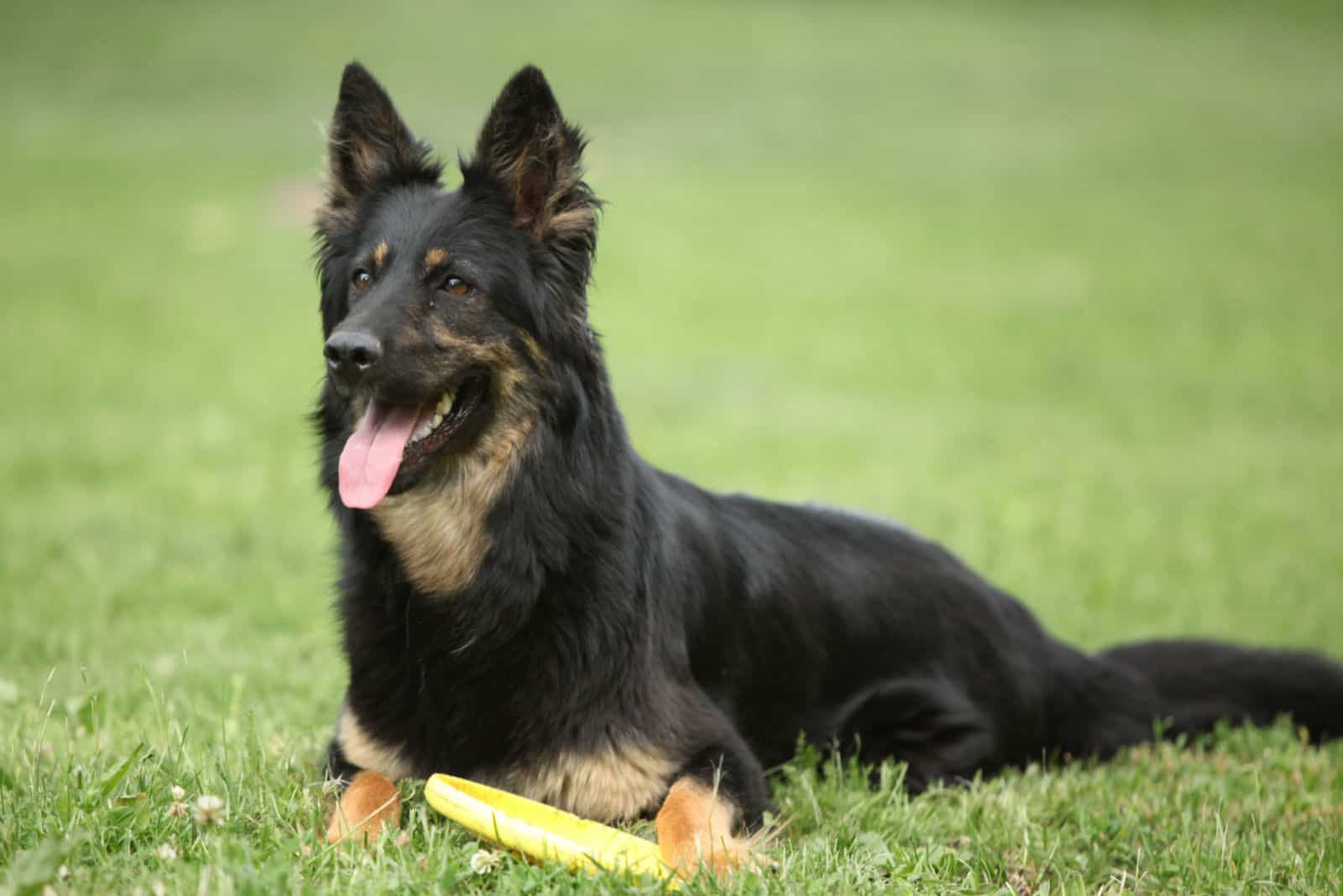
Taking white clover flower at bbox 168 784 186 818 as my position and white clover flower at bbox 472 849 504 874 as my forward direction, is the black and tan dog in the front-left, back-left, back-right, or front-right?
front-left

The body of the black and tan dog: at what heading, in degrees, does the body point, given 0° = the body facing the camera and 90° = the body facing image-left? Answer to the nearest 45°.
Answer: approximately 45°

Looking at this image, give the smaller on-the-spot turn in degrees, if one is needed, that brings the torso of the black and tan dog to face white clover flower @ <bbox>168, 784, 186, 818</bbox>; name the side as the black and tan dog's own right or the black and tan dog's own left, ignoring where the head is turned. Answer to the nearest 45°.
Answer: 0° — it already faces it

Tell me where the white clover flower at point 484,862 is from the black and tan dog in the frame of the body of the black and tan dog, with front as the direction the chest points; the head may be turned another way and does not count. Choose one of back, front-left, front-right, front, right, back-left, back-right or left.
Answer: front-left
